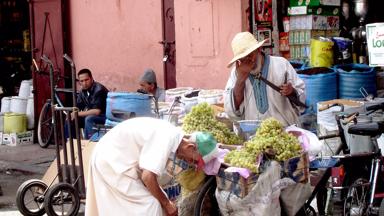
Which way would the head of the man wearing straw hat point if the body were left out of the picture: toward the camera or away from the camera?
toward the camera

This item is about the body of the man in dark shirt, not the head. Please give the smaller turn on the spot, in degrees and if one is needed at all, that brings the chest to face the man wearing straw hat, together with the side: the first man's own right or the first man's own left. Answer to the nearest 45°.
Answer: approximately 45° to the first man's own left

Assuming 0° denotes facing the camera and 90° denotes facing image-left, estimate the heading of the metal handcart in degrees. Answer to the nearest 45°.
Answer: approximately 225°

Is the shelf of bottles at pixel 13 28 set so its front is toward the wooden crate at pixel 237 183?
yes

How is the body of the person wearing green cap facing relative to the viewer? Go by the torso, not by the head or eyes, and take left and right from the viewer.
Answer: facing to the right of the viewer

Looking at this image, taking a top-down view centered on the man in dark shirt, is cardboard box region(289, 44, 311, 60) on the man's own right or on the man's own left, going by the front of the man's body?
on the man's own left

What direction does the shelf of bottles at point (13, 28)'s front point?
toward the camera

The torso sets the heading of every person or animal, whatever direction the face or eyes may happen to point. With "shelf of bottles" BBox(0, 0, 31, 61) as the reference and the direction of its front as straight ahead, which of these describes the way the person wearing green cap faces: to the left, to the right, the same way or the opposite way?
to the left
